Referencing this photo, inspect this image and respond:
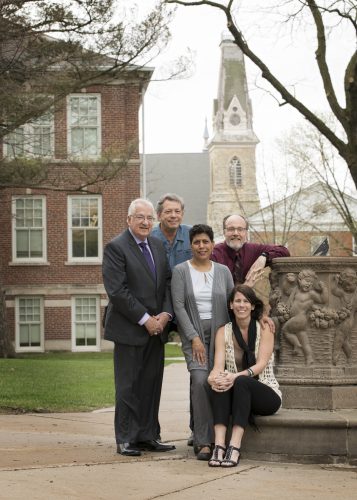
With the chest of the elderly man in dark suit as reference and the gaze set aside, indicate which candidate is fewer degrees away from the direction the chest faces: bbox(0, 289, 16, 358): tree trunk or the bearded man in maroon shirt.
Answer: the bearded man in maroon shirt

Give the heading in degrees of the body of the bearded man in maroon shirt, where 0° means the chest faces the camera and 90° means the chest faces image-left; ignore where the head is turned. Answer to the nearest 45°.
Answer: approximately 0°

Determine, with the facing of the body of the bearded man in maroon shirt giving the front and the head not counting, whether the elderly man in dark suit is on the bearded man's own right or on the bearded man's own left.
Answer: on the bearded man's own right

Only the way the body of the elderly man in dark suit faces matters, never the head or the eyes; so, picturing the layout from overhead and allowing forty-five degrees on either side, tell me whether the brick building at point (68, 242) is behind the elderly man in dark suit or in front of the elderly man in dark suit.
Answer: behind

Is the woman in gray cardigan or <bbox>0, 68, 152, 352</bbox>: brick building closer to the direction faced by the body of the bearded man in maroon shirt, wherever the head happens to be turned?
the woman in gray cardigan

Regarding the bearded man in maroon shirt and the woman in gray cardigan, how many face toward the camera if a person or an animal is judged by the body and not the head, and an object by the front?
2

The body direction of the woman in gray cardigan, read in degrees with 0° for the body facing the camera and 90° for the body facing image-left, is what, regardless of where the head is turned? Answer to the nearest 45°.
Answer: approximately 0°

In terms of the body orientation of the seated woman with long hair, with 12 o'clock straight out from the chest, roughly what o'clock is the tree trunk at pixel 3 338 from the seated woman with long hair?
The tree trunk is roughly at 4 o'clock from the seated woman with long hair.

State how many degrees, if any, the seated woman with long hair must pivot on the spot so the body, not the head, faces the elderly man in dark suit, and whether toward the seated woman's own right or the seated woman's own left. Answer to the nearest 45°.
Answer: approximately 45° to the seated woman's own right

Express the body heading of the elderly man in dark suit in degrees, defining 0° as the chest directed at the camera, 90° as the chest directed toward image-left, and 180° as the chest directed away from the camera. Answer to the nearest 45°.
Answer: approximately 315°
